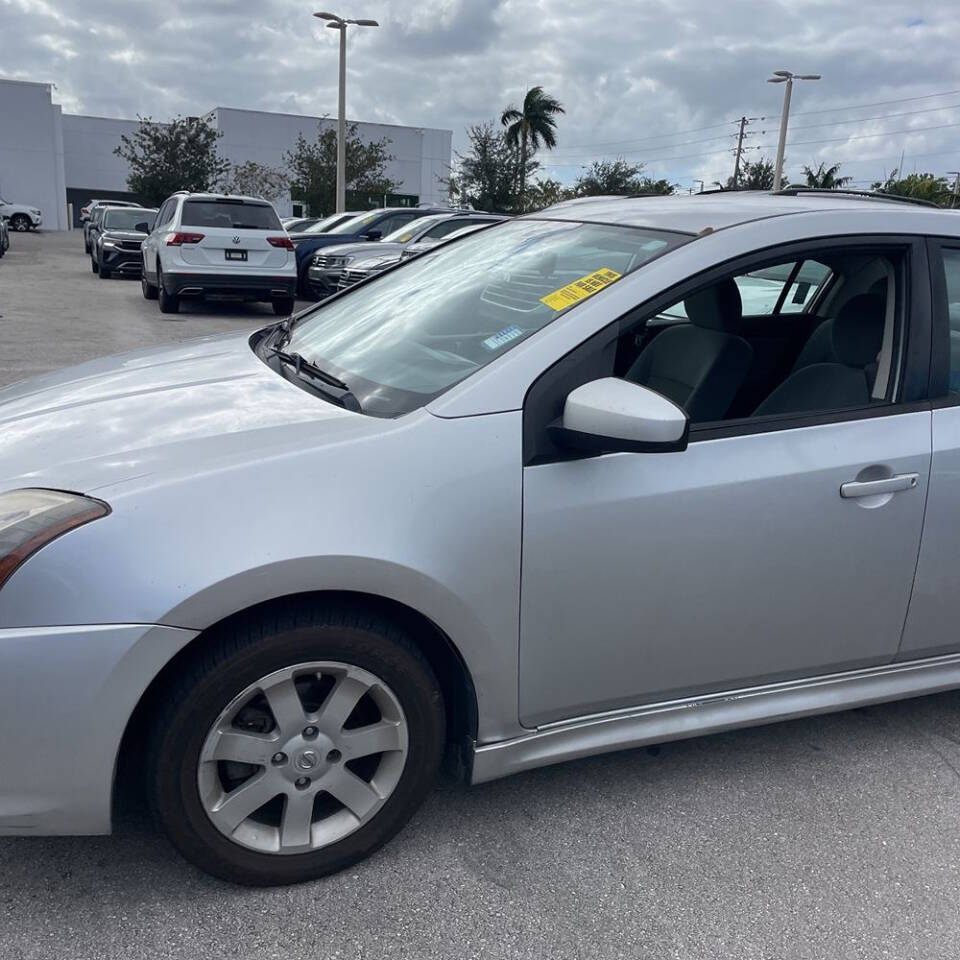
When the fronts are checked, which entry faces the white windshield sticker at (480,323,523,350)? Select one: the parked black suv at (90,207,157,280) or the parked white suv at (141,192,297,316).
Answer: the parked black suv

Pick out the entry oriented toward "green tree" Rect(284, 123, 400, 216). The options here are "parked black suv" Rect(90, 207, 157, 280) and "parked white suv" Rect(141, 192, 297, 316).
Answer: the parked white suv

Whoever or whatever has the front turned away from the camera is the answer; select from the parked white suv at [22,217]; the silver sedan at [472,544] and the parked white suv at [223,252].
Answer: the parked white suv at [223,252]

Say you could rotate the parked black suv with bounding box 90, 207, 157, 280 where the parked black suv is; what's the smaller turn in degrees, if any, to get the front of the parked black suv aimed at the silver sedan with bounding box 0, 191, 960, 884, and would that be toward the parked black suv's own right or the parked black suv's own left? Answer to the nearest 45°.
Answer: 0° — it already faces it

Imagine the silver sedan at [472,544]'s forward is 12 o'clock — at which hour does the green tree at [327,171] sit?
The green tree is roughly at 4 o'clock from the silver sedan.

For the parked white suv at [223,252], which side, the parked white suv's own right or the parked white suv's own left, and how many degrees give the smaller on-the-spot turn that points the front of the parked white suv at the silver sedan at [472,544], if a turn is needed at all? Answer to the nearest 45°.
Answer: approximately 180°

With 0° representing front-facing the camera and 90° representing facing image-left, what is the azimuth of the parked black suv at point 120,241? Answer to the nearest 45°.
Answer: approximately 0°

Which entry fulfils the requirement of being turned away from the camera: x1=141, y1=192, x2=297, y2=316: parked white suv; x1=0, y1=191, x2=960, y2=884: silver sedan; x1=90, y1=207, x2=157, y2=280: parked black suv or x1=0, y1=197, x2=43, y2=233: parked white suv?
x1=141, y1=192, x2=297, y2=316: parked white suv

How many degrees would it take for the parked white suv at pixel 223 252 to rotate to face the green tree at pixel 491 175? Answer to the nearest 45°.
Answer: approximately 45° to its right

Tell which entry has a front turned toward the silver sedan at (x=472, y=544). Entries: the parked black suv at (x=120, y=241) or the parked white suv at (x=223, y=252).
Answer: the parked black suv

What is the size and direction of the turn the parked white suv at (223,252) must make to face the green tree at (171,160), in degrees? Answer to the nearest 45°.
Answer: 0° — it already faces it

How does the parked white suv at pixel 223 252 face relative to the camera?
away from the camera

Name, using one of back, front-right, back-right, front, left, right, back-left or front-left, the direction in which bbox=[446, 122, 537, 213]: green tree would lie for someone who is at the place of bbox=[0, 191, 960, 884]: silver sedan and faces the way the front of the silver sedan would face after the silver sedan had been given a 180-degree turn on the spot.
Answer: front-left

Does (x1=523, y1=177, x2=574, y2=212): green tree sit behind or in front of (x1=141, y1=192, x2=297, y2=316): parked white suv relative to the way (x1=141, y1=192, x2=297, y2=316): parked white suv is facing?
in front

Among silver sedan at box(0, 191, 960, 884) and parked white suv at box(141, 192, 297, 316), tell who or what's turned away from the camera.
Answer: the parked white suv

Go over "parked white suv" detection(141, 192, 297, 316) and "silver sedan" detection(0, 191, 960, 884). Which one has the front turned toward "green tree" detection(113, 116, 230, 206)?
the parked white suv

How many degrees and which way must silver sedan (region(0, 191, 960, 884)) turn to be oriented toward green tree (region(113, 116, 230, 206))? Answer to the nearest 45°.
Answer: approximately 135° to its right
